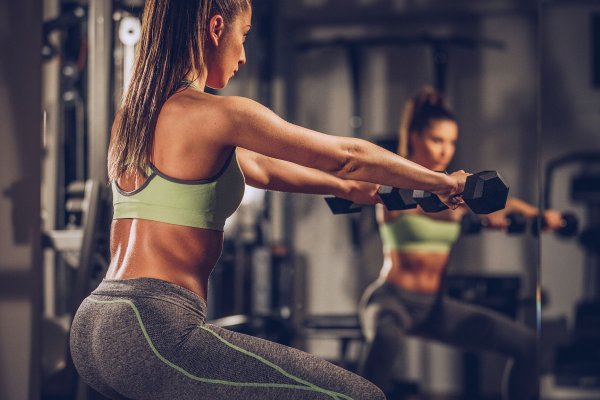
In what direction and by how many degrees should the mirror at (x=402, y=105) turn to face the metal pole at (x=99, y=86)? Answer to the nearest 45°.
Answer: approximately 45° to its right

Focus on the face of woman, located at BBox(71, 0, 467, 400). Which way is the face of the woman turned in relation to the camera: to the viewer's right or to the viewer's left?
to the viewer's right

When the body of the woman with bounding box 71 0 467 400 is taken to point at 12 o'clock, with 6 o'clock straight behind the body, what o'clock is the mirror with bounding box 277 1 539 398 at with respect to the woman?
The mirror is roughly at 11 o'clock from the woman.

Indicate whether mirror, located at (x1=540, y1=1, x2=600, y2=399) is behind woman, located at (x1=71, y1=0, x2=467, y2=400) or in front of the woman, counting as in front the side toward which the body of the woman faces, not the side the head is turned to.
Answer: in front

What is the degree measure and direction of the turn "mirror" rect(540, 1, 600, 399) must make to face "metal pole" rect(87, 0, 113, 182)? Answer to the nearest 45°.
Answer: approximately 45° to its right

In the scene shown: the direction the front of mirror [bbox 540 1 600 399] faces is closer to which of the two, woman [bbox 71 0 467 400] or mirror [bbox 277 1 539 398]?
the woman

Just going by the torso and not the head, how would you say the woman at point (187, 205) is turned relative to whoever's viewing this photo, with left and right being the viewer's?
facing away from the viewer and to the right of the viewer

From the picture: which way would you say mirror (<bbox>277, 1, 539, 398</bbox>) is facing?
toward the camera

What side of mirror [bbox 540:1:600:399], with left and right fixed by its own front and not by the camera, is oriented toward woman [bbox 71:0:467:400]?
front

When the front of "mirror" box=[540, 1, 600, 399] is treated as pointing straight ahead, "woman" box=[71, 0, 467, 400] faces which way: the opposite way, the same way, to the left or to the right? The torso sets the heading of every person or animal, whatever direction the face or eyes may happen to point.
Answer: the opposite way

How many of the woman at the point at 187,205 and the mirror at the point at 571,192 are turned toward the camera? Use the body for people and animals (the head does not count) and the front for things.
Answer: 1

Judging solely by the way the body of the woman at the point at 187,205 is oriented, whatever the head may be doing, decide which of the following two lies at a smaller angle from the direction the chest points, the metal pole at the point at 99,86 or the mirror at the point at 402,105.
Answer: the mirror

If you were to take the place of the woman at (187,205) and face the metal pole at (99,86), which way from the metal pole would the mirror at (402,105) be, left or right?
right
